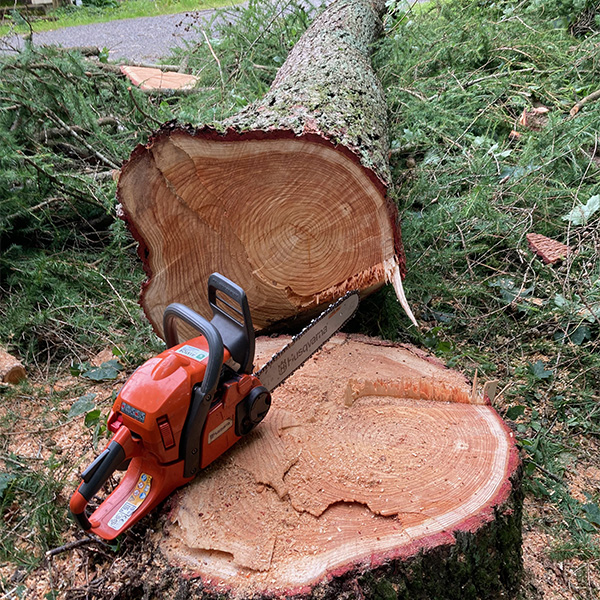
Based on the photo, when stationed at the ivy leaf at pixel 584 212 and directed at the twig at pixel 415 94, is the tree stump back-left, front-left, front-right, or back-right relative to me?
back-left

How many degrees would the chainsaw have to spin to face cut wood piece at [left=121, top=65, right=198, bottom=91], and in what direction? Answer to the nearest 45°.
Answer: approximately 45° to its left

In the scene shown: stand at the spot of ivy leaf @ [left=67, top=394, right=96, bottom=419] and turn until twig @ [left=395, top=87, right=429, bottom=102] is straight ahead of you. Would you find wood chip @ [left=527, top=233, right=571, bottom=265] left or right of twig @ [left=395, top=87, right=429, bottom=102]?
right

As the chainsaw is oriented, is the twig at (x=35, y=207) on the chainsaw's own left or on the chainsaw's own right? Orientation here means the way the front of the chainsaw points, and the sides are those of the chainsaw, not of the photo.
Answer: on the chainsaw's own left

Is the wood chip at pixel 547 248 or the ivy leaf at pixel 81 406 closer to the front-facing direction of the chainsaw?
the wood chip

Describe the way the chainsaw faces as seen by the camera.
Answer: facing away from the viewer and to the right of the viewer

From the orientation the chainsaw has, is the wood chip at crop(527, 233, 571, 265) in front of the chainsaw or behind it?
in front

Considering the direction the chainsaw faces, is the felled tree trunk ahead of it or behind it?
ahead

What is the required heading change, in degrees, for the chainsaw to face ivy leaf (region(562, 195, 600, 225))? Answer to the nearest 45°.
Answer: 0° — it already faces it

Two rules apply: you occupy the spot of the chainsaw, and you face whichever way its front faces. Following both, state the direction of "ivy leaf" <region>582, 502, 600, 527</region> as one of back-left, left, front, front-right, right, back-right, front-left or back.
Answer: front-right
